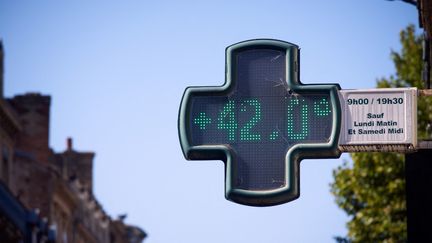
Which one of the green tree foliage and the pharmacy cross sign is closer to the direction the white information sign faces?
the pharmacy cross sign

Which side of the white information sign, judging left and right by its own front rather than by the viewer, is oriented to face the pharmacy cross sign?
right

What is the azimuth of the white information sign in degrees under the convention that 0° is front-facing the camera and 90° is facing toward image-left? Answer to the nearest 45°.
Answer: approximately 0°

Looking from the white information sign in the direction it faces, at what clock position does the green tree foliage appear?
The green tree foliage is roughly at 6 o'clock from the white information sign.
